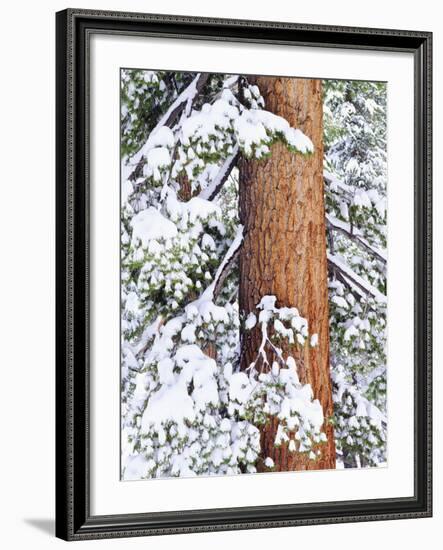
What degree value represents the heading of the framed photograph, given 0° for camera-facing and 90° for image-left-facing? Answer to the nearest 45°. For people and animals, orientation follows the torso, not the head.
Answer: approximately 315°
